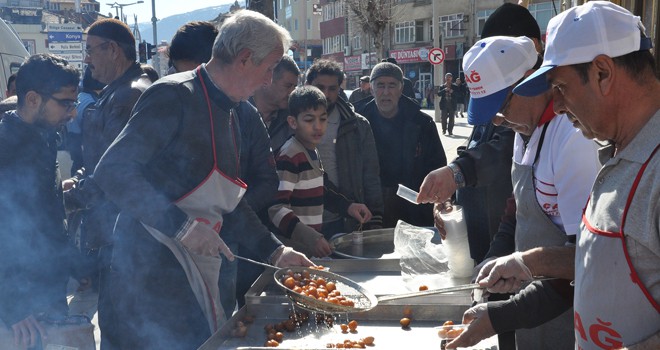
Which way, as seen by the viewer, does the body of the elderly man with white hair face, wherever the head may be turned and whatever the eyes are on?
to the viewer's right

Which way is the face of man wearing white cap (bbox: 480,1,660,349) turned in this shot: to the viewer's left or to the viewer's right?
to the viewer's left

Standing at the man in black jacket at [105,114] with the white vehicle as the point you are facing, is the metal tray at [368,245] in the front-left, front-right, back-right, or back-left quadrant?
back-right

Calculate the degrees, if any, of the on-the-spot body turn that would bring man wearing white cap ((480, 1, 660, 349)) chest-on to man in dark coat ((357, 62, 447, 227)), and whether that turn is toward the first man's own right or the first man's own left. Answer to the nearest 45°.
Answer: approximately 90° to the first man's own right

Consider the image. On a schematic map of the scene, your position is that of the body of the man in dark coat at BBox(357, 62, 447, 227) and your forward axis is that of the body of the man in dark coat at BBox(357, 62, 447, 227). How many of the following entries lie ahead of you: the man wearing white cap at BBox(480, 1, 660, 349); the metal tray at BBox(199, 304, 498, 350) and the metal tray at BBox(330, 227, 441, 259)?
3

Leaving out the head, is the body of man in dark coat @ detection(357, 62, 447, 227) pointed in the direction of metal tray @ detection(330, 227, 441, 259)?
yes

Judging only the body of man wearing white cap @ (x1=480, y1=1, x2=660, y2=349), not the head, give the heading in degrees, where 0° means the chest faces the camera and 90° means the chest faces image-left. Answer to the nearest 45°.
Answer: approximately 90°

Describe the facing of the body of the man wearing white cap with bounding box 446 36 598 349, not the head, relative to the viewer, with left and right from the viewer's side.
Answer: facing the viewer and to the left of the viewer

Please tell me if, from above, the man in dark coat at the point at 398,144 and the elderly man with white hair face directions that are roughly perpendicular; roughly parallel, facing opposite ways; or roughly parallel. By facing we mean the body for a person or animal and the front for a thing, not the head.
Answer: roughly perpendicular

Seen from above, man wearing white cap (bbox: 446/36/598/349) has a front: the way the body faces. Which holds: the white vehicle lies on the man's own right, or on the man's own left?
on the man's own right

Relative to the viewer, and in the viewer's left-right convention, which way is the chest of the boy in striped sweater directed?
facing the viewer and to the right of the viewer

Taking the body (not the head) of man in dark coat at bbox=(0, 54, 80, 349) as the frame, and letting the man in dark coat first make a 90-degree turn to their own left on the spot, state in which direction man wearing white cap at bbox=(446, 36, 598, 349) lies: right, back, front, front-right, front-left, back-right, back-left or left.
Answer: back-right
